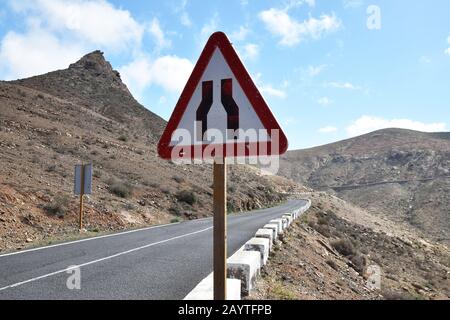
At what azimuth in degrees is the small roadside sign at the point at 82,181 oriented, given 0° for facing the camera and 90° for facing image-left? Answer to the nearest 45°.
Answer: approximately 180°

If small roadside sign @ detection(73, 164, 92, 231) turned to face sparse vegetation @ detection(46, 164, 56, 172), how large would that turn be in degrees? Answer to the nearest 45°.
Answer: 0° — it already faces it

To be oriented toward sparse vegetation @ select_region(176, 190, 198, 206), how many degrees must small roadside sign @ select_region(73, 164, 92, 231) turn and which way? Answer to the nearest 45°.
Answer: approximately 45° to its right

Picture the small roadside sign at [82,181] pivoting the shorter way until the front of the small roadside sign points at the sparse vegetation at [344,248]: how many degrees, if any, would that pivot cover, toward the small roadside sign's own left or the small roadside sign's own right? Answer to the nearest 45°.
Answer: approximately 90° to the small roadside sign's own right

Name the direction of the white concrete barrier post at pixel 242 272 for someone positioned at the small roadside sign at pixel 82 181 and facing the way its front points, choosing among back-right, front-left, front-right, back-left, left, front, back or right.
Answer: back

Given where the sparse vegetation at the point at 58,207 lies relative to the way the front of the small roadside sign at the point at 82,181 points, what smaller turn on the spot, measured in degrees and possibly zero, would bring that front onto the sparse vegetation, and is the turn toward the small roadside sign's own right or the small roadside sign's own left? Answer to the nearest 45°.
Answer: approximately 45° to the small roadside sign's own left

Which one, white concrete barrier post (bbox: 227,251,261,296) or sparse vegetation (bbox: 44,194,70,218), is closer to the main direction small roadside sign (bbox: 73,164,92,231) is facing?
the sparse vegetation
